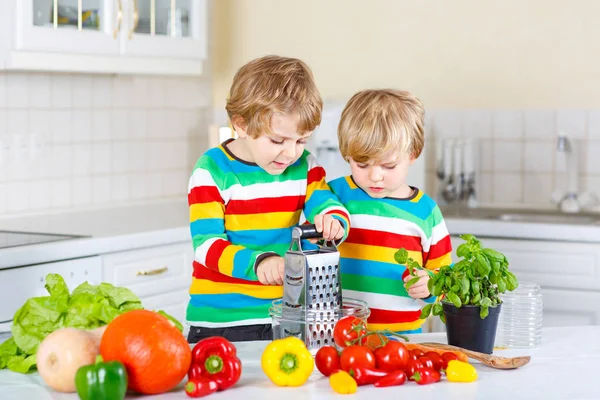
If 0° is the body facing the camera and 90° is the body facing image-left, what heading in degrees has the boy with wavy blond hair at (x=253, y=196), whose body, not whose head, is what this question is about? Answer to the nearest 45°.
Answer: approximately 315°

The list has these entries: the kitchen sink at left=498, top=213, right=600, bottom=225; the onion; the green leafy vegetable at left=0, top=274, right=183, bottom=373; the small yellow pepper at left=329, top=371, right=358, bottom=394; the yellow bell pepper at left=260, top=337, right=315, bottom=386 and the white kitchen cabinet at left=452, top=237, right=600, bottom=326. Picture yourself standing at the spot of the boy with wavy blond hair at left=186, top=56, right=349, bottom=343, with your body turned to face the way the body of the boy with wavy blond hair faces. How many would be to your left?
2

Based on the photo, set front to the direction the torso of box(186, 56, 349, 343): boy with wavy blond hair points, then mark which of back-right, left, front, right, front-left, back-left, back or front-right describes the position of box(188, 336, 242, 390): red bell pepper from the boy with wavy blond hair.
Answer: front-right

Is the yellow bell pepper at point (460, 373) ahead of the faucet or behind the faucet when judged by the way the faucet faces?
ahead

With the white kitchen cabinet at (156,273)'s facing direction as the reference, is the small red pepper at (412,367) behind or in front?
in front

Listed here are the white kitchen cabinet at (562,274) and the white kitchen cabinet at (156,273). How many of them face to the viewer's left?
0

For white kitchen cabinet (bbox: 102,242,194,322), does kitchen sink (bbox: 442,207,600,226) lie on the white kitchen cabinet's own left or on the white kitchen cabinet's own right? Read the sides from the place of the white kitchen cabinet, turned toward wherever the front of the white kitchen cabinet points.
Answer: on the white kitchen cabinet's own left

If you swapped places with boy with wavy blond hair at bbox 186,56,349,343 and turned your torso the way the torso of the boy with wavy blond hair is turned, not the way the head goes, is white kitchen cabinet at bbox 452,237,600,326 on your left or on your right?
on your left

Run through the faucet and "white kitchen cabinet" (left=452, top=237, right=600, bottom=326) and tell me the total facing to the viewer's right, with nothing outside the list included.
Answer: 0
